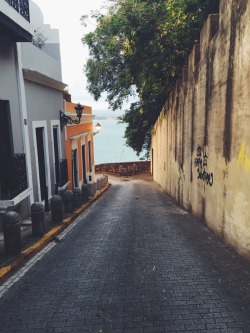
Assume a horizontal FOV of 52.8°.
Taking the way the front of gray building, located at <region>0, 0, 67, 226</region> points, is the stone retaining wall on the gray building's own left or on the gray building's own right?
on the gray building's own left

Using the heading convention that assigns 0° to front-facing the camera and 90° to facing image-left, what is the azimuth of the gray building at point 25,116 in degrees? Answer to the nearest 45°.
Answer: approximately 270°

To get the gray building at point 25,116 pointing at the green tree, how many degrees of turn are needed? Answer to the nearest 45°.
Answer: approximately 45° to its left
